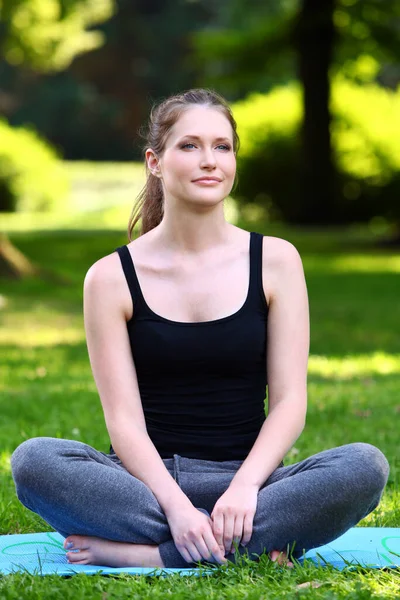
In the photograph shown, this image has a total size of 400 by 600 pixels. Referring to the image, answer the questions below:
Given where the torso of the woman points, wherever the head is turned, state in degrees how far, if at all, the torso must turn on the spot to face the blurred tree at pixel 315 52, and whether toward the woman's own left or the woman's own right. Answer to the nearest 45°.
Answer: approximately 180°

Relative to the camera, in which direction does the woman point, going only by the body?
toward the camera

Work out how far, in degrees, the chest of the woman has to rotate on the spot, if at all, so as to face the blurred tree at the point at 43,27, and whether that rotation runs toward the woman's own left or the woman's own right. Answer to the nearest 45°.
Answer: approximately 180°
